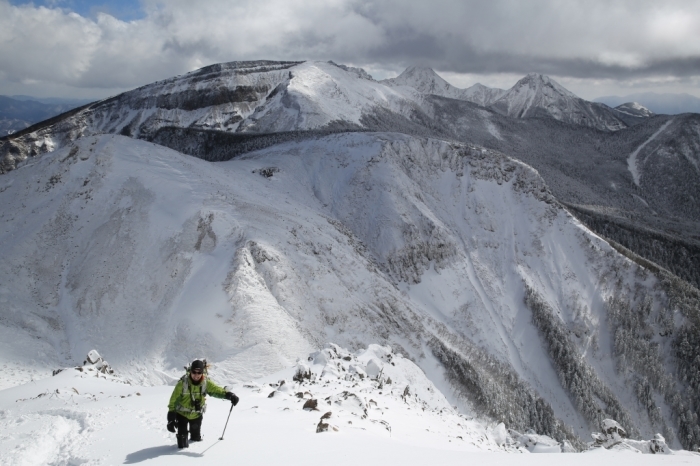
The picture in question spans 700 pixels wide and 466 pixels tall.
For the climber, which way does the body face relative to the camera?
toward the camera
